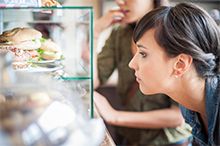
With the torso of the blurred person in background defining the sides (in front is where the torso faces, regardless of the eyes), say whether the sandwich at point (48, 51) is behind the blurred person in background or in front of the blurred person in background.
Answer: in front

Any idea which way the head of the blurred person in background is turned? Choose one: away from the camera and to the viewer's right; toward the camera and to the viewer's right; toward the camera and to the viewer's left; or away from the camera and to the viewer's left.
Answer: toward the camera and to the viewer's left

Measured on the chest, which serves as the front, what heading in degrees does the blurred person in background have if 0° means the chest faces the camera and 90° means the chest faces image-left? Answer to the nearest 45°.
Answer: approximately 45°

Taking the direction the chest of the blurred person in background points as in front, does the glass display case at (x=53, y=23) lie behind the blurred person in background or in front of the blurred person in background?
in front

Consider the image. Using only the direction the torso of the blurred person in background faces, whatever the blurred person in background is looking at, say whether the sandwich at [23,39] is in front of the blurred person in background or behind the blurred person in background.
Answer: in front
